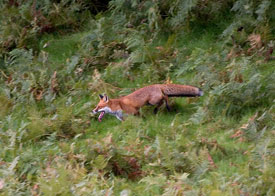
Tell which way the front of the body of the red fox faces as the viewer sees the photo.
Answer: to the viewer's left
